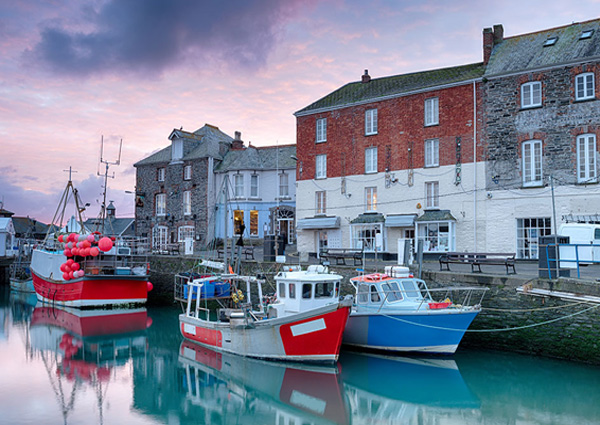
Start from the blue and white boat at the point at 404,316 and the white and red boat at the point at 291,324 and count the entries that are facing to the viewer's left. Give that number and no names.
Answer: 0

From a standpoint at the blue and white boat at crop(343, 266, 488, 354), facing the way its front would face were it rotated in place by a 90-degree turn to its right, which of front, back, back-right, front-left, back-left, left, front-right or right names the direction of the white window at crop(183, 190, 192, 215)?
right

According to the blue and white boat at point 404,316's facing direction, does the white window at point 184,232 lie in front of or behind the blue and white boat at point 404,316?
behind

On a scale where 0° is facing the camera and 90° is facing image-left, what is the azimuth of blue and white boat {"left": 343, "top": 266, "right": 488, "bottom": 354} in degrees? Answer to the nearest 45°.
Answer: approximately 315°

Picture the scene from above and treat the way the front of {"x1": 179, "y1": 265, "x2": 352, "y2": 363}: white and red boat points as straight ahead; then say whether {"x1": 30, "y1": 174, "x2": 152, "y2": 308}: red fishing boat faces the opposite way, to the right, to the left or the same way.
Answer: the opposite way

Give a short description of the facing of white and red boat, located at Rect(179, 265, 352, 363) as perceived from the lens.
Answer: facing the viewer and to the right of the viewer

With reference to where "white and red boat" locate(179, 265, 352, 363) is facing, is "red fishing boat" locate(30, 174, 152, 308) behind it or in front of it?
behind

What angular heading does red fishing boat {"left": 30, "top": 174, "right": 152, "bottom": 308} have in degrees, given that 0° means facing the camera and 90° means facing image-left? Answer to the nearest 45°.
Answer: approximately 135°

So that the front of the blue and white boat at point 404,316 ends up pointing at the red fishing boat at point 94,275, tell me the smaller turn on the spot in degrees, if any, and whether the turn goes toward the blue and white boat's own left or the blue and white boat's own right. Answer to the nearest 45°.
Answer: approximately 180°

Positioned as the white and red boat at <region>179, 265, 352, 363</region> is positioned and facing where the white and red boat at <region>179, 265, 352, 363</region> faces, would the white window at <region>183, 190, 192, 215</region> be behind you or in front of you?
behind

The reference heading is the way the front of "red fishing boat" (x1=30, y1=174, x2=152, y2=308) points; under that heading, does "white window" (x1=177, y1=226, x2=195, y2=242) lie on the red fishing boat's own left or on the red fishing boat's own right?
on the red fishing boat's own right

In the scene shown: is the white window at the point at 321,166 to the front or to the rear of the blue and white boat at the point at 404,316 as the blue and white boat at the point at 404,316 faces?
to the rear
